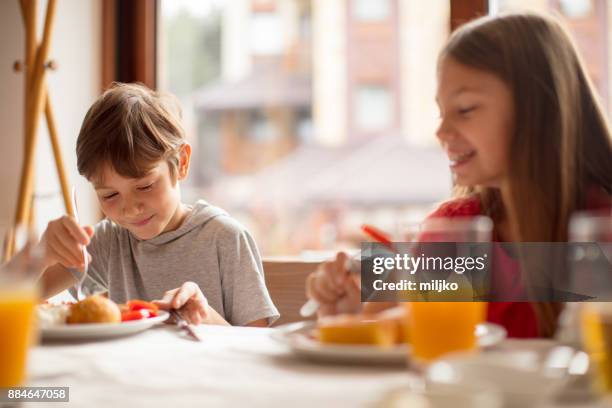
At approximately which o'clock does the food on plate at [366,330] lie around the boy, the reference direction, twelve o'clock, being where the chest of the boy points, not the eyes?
The food on plate is roughly at 10 o'clock from the boy.

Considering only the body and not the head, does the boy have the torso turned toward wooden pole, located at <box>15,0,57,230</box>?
no

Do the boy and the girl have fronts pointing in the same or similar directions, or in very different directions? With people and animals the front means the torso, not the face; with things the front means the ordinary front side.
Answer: same or similar directions

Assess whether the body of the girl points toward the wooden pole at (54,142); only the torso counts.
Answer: no

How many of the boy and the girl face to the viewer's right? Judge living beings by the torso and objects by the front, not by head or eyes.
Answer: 0

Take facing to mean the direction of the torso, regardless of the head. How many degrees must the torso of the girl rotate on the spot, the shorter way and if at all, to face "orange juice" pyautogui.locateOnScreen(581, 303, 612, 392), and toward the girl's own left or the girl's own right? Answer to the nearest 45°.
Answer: approximately 45° to the girl's own left

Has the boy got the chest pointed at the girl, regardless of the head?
no

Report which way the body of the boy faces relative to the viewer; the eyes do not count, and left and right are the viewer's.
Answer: facing the viewer and to the left of the viewer
